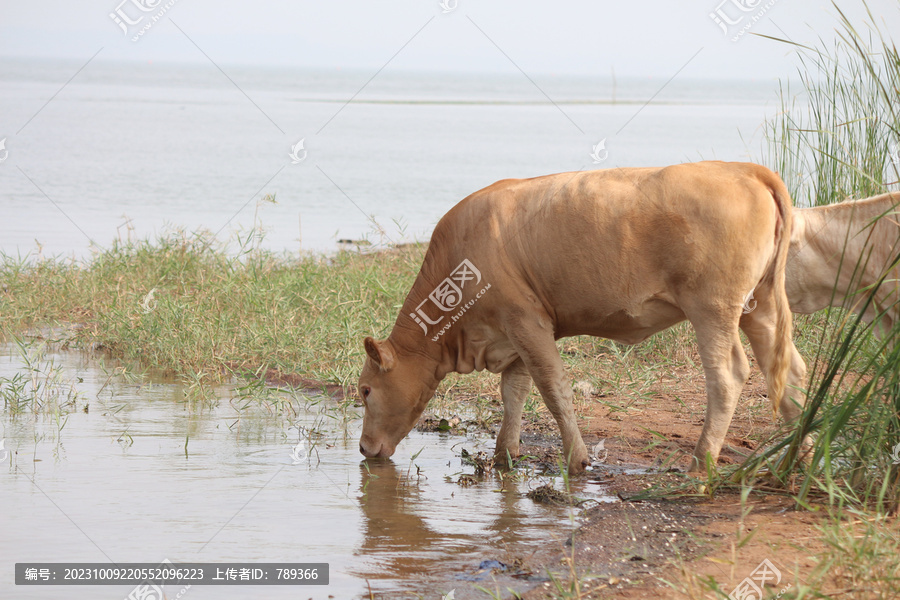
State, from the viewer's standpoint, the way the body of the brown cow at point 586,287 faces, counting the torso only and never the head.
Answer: to the viewer's left

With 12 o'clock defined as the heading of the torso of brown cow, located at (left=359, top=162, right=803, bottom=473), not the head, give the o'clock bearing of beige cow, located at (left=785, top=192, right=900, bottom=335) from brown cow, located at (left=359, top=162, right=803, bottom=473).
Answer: beige cow, located at (left=785, top=192, right=900, bottom=335) is roughly at 5 o'clock from brown cow, located at (left=359, top=162, right=803, bottom=473).
